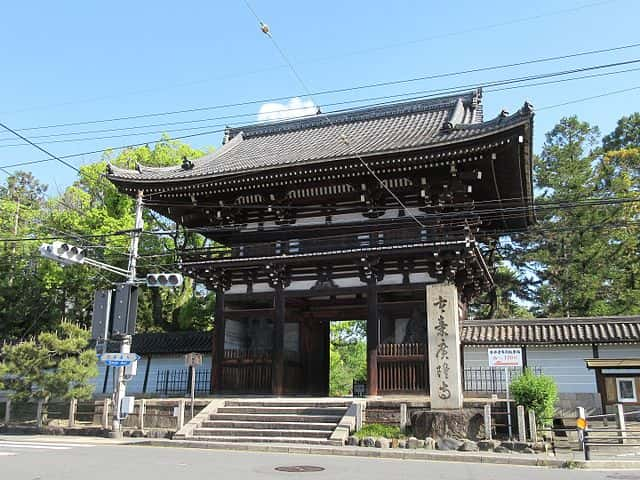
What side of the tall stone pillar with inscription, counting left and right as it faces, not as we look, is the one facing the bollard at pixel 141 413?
right

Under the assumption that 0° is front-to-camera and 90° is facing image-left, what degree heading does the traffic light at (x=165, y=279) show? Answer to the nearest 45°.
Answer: approximately 0°

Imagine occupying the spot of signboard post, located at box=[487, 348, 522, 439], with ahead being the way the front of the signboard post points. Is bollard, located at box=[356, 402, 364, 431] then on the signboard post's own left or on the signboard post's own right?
on the signboard post's own right

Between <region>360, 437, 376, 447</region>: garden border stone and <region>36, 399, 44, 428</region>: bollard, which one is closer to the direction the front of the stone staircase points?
the garden border stone

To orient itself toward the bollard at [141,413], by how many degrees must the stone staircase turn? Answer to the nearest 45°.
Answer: approximately 135° to its right
